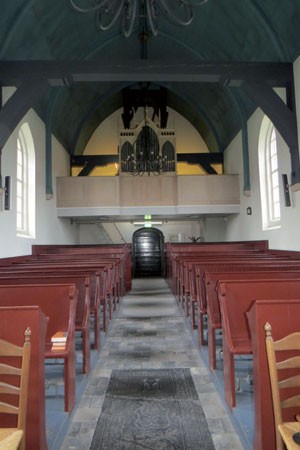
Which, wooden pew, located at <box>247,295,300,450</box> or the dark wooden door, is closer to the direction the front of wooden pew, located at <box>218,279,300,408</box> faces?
the wooden pew

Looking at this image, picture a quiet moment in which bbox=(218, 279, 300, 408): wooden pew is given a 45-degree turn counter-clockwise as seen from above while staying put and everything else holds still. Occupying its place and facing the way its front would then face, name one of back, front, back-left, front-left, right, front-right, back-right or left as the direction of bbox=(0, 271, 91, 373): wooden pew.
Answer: back-right

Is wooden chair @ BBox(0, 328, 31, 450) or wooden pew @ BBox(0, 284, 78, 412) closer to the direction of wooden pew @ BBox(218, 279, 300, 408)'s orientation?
the wooden chair

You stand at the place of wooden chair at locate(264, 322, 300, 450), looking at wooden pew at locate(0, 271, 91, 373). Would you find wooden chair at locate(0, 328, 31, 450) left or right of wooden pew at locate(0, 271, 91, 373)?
left

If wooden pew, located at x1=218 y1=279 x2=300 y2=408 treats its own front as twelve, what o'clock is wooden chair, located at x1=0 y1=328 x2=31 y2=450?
The wooden chair is roughly at 1 o'clock from the wooden pew.

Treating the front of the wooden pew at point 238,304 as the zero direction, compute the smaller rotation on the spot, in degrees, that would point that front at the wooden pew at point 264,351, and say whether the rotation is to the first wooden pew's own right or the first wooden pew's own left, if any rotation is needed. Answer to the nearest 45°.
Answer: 0° — it already faces it

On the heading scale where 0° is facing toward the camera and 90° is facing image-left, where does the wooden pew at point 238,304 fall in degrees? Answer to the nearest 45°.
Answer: approximately 0°
